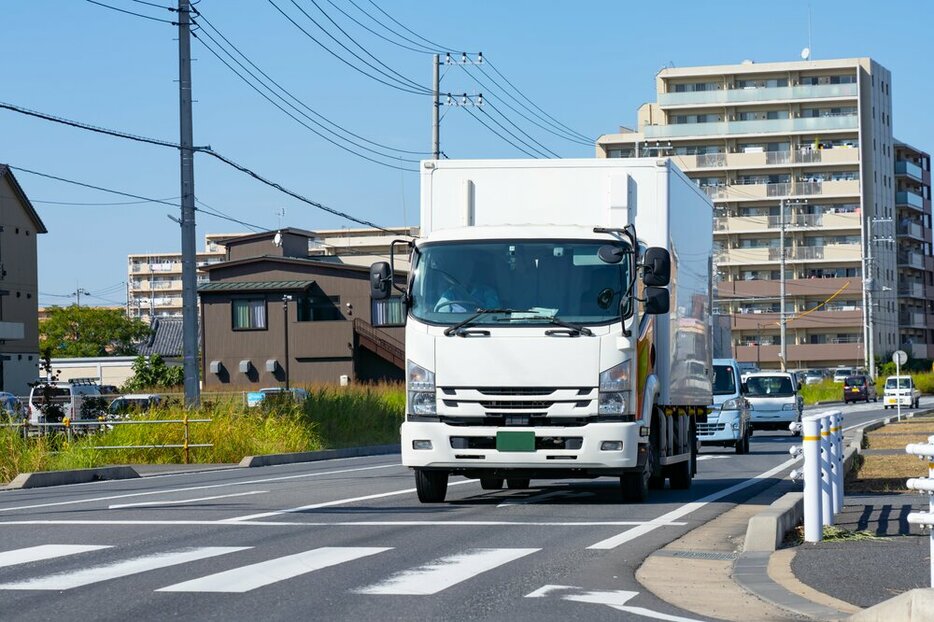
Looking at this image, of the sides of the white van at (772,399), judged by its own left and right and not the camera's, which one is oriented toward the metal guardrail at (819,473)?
front

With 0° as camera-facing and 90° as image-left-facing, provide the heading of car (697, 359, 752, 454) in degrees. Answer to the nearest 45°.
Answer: approximately 0°

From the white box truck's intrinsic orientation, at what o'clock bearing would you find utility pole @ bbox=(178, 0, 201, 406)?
The utility pole is roughly at 5 o'clock from the white box truck.

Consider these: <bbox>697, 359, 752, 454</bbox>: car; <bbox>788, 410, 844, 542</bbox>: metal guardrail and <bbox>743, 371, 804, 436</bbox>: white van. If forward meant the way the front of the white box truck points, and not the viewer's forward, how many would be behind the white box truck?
2

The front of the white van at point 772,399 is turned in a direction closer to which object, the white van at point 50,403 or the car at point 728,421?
the car

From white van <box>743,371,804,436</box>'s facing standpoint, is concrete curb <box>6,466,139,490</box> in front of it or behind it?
in front

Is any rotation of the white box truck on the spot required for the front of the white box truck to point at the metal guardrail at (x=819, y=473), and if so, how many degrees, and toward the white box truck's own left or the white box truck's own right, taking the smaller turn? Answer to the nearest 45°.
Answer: approximately 45° to the white box truck's own left

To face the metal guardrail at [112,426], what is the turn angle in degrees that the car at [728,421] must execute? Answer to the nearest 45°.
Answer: approximately 45° to its right
